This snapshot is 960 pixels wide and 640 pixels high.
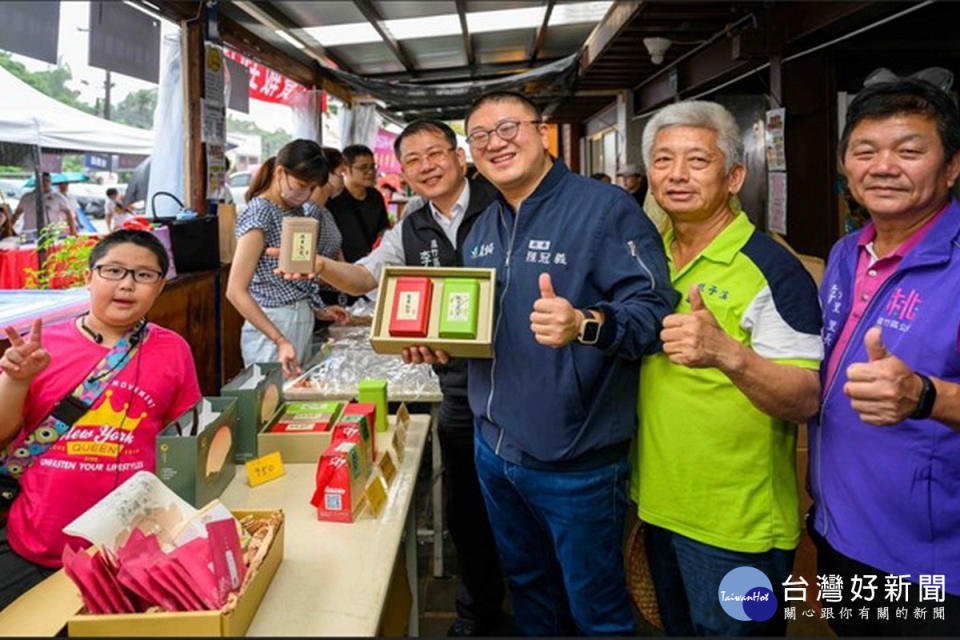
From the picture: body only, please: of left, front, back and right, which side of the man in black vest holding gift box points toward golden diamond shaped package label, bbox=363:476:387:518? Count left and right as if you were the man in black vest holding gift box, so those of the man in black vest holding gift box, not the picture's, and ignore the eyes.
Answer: front

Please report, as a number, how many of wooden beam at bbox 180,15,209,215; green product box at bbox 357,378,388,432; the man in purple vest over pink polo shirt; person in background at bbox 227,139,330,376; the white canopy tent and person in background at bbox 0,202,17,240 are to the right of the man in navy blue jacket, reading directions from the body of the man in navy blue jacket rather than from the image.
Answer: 5

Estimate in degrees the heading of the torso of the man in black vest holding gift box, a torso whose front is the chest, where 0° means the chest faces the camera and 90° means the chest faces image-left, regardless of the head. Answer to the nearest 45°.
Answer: approximately 0°

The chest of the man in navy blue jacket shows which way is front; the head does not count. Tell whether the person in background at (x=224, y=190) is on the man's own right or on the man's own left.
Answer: on the man's own right

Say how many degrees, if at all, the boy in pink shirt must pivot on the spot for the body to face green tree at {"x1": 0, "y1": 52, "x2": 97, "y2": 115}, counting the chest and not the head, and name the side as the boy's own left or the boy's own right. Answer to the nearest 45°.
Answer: approximately 180°

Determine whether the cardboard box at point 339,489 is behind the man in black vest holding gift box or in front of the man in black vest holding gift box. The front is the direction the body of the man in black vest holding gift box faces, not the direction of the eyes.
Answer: in front

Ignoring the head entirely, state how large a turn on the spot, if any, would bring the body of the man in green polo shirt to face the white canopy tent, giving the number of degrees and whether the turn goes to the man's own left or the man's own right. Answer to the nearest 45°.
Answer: approximately 90° to the man's own right

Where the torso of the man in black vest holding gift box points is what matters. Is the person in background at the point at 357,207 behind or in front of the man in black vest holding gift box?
behind

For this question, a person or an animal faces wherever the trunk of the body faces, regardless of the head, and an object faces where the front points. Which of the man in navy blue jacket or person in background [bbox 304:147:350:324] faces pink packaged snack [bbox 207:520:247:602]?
the man in navy blue jacket

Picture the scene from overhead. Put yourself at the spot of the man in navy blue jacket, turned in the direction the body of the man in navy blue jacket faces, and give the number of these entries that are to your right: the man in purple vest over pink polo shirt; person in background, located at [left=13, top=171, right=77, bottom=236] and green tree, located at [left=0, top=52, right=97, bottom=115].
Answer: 2
